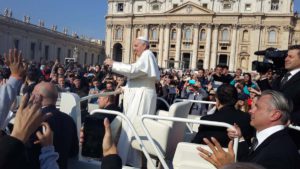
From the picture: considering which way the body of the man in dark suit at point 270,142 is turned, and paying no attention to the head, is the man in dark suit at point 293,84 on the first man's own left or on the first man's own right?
on the first man's own right

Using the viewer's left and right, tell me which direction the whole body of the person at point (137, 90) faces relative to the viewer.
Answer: facing to the left of the viewer

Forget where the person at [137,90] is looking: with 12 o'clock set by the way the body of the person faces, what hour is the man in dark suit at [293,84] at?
The man in dark suit is roughly at 7 o'clock from the person.

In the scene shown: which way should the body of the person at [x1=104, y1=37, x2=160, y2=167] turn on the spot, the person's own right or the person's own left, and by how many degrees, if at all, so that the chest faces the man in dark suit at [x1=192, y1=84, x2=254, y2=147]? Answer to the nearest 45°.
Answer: approximately 135° to the person's own left

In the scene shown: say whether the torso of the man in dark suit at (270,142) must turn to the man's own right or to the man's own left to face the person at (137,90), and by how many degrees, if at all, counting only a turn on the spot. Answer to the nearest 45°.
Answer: approximately 45° to the man's own right

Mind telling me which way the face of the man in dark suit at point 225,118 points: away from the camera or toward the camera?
away from the camera

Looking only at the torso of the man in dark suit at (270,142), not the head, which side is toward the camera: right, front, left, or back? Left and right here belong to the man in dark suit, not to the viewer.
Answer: left
